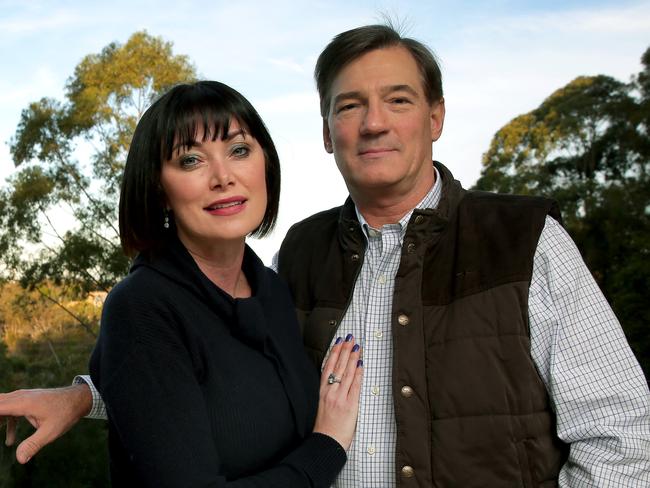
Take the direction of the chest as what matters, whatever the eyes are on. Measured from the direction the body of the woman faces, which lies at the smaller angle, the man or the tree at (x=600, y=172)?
the man

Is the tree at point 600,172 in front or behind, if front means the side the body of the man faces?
behind

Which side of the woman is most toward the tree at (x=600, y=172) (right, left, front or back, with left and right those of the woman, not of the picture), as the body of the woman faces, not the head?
left

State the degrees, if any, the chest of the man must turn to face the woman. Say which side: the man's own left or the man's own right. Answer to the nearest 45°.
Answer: approximately 45° to the man's own right

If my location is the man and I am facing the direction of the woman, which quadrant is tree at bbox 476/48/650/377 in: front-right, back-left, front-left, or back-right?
back-right

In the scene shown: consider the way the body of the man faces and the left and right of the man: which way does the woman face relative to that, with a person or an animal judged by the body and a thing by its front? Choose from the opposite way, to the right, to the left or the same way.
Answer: to the left

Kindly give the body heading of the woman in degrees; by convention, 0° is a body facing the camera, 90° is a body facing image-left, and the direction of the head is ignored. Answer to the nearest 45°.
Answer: approximately 315°

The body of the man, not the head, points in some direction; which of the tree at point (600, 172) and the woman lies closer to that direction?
the woman
